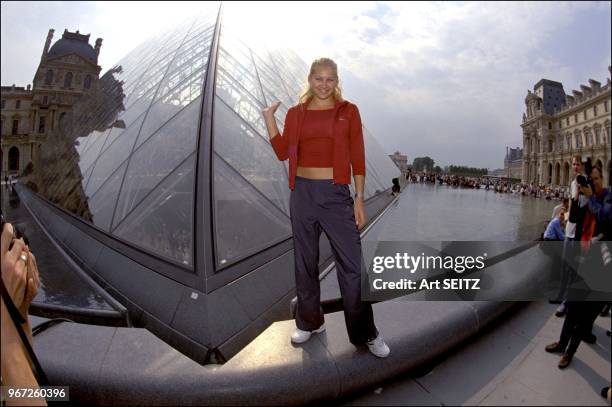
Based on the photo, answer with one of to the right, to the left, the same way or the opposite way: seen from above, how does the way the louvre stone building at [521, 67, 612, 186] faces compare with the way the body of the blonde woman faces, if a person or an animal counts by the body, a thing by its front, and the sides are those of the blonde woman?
to the right

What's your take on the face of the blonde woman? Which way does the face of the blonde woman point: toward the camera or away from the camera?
toward the camera

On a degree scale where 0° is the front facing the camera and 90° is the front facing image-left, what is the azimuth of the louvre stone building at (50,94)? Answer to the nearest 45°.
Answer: approximately 0°

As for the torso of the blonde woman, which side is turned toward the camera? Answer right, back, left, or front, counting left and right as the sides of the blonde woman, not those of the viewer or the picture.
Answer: front

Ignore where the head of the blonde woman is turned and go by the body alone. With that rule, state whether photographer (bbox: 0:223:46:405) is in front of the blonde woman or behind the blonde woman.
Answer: in front

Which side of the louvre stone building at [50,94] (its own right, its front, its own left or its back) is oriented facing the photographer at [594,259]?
front

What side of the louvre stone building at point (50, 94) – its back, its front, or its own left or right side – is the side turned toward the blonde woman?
front

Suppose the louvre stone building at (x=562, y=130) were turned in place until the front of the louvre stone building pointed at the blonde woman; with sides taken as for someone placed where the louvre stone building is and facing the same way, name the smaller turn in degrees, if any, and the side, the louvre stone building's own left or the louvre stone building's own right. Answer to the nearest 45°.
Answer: approximately 45° to the louvre stone building's own left

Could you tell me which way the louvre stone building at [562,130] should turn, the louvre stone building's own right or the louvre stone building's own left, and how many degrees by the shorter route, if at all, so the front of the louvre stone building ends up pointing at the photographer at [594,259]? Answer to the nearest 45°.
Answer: approximately 45° to the louvre stone building's own left

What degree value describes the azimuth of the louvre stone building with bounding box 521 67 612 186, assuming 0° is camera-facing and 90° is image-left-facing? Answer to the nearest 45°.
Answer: approximately 45°

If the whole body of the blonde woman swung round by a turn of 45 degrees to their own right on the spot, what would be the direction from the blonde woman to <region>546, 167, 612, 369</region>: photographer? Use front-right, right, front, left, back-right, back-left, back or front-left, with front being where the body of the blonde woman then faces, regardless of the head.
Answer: back-left
